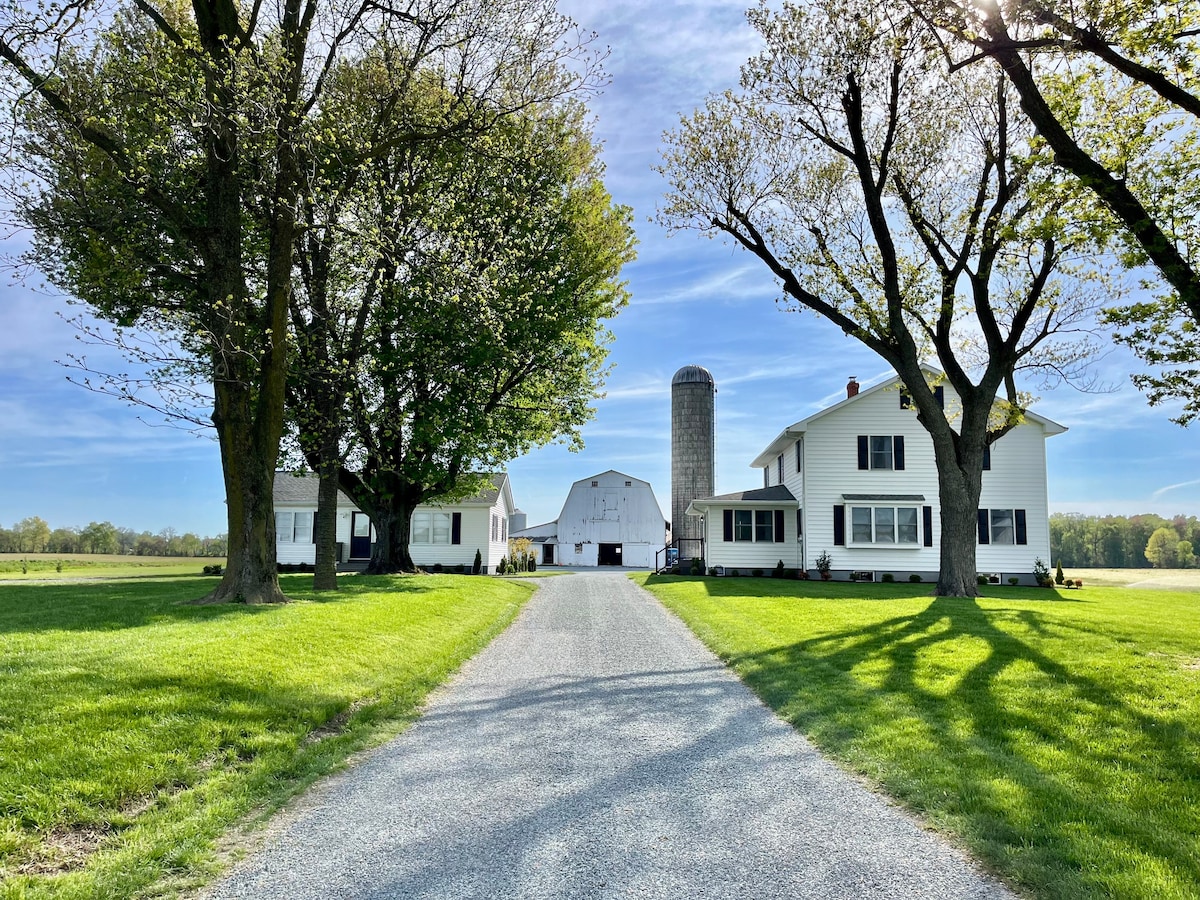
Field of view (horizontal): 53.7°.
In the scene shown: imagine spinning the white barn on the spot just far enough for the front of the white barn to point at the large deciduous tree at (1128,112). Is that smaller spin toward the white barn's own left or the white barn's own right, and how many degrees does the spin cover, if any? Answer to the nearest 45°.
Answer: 0° — it already faces it

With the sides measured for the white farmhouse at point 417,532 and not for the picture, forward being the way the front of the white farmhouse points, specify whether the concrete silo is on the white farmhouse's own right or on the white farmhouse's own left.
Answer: on the white farmhouse's own left

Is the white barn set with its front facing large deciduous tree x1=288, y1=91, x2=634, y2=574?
yes

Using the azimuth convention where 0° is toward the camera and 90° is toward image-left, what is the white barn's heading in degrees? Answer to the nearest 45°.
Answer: approximately 0°

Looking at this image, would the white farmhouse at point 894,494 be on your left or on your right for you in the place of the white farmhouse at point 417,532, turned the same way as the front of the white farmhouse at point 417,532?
on your left

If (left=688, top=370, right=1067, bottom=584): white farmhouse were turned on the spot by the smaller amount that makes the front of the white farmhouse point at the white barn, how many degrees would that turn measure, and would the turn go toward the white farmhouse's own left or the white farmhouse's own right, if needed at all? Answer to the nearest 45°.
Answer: approximately 135° to the white farmhouse's own right

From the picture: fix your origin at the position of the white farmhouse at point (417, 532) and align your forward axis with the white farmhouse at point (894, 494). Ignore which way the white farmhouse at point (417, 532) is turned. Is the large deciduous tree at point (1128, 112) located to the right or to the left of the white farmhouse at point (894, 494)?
right
